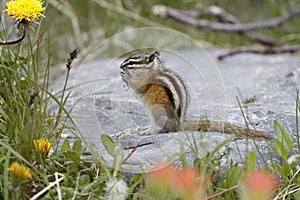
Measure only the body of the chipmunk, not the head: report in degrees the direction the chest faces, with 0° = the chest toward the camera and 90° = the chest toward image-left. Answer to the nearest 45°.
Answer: approximately 90°

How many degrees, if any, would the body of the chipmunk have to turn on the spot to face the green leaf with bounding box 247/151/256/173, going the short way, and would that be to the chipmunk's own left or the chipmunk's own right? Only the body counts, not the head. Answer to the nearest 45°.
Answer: approximately 180°

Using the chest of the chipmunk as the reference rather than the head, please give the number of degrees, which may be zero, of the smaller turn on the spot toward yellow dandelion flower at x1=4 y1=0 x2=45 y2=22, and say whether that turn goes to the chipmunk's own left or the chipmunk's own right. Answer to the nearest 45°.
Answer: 0° — it already faces it

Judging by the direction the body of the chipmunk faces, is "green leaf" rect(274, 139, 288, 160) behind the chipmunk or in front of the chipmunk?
behind

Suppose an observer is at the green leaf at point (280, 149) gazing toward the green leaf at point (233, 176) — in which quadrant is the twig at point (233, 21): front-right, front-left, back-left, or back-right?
back-right

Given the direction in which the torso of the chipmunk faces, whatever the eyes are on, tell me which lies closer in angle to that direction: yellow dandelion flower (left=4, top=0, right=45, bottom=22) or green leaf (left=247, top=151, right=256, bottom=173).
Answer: the yellow dandelion flower

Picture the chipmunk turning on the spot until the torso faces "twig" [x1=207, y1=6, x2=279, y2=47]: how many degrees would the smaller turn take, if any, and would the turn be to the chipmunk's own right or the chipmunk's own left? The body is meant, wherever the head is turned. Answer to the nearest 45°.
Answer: approximately 90° to the chipmunk's own right
